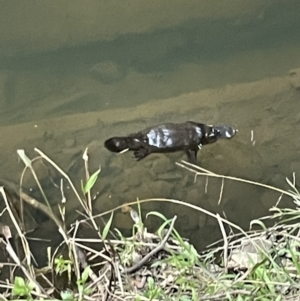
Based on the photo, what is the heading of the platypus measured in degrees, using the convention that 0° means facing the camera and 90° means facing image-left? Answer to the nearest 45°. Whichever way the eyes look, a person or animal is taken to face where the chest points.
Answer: approximately 270°

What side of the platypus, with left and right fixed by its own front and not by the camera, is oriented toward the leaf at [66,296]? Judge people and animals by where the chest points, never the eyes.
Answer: right
